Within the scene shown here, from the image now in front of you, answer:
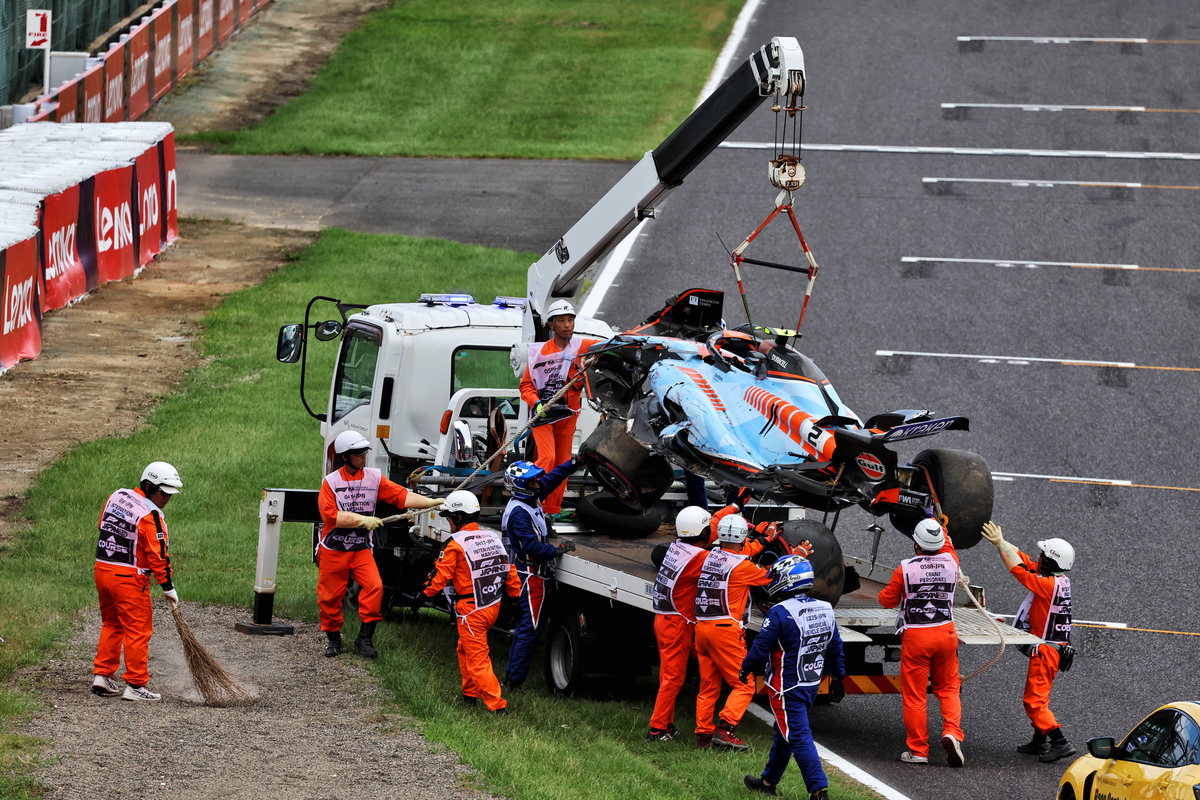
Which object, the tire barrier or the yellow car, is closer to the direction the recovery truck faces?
the tire barrier

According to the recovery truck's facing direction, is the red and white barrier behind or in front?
in front

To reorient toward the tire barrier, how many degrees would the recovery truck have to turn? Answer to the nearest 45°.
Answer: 0° — it already faces it

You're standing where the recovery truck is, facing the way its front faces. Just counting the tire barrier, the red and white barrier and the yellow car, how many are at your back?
1

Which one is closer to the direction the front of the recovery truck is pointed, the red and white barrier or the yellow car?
the red and white barrier

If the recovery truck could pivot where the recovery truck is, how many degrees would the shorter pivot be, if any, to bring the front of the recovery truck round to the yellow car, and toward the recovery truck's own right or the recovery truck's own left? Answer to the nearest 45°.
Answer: approximately 180°

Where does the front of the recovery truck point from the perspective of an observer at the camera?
facing away from the viewer and to the left of the viewer
